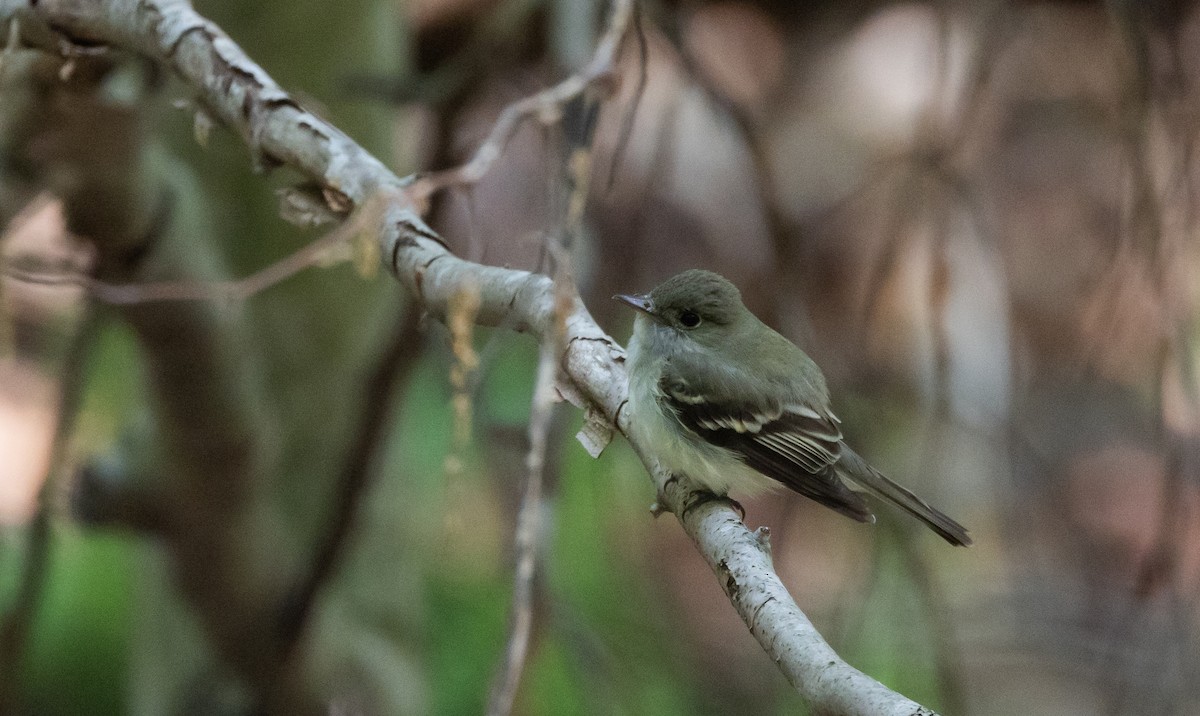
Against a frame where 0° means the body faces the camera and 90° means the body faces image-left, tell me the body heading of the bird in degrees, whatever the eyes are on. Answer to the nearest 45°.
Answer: approximately 90°
